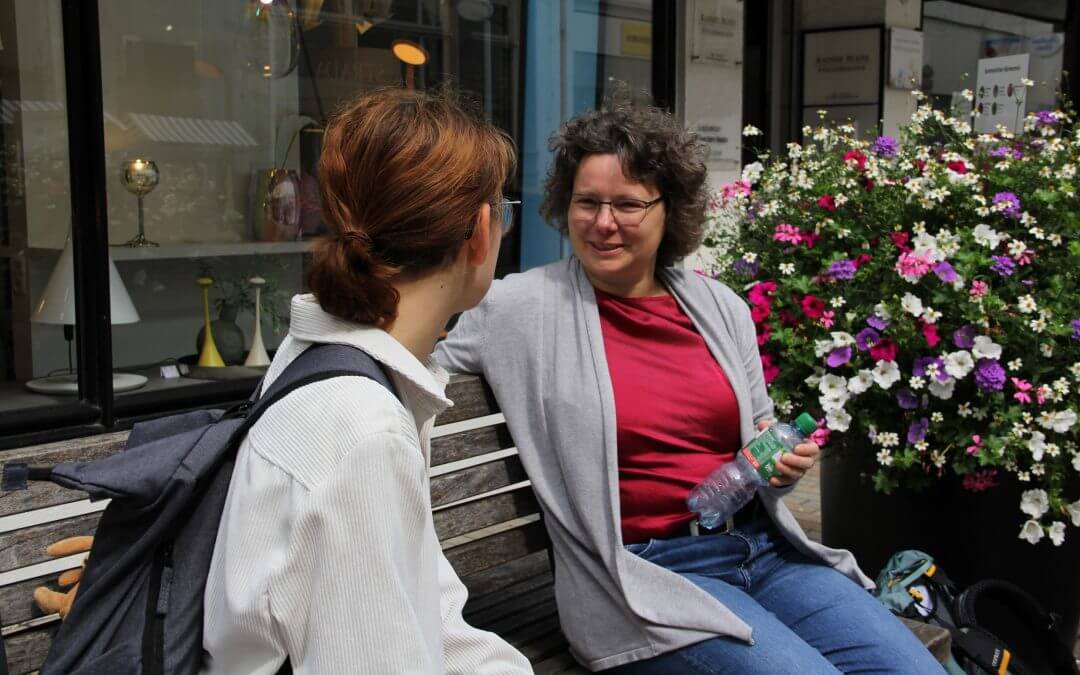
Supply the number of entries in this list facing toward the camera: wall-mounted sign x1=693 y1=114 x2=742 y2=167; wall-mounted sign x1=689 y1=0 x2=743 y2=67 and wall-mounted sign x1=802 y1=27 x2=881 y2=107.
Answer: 3

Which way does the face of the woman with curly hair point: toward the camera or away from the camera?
toward the camera

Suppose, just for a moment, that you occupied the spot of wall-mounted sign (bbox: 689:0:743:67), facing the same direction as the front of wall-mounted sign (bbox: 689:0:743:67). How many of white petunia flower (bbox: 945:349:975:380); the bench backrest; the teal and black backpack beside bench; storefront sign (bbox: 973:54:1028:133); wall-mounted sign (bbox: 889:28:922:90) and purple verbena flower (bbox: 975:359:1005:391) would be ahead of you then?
4

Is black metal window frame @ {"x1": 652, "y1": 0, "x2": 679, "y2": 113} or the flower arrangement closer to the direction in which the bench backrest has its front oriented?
the flower arrangement

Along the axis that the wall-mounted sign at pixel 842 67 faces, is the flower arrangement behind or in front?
in front

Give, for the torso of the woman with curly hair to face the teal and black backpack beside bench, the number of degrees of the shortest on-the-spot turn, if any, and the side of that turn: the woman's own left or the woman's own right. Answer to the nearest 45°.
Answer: approximately 90° to the woman's own left

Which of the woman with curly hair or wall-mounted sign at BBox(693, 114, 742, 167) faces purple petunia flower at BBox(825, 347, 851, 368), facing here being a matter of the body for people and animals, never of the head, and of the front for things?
the wall-mounted sign

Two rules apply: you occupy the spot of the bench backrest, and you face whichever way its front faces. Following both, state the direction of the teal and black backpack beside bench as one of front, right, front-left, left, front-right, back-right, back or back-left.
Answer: front-left

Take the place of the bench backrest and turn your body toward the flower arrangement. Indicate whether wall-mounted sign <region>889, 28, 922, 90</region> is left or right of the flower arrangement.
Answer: left

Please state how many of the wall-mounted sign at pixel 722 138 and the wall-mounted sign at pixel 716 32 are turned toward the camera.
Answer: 2

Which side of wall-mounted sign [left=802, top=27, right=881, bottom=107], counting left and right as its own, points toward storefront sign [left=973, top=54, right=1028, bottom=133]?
left

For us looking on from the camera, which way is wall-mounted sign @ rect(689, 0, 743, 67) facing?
facing the viewer

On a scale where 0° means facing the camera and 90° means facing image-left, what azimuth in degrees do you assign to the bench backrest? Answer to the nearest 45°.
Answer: approximately 315°

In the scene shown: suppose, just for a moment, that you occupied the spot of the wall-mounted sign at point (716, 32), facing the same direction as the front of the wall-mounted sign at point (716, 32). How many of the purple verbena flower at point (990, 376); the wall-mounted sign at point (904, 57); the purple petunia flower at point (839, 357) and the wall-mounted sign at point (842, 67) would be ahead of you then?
2

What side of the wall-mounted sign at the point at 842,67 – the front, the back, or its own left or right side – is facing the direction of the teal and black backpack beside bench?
front

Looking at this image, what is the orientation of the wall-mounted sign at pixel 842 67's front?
toward the camera

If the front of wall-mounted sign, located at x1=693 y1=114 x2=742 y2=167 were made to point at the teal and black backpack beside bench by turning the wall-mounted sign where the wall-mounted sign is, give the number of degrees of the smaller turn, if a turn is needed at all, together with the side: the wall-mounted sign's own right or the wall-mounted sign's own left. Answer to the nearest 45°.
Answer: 0° — it already faces it
